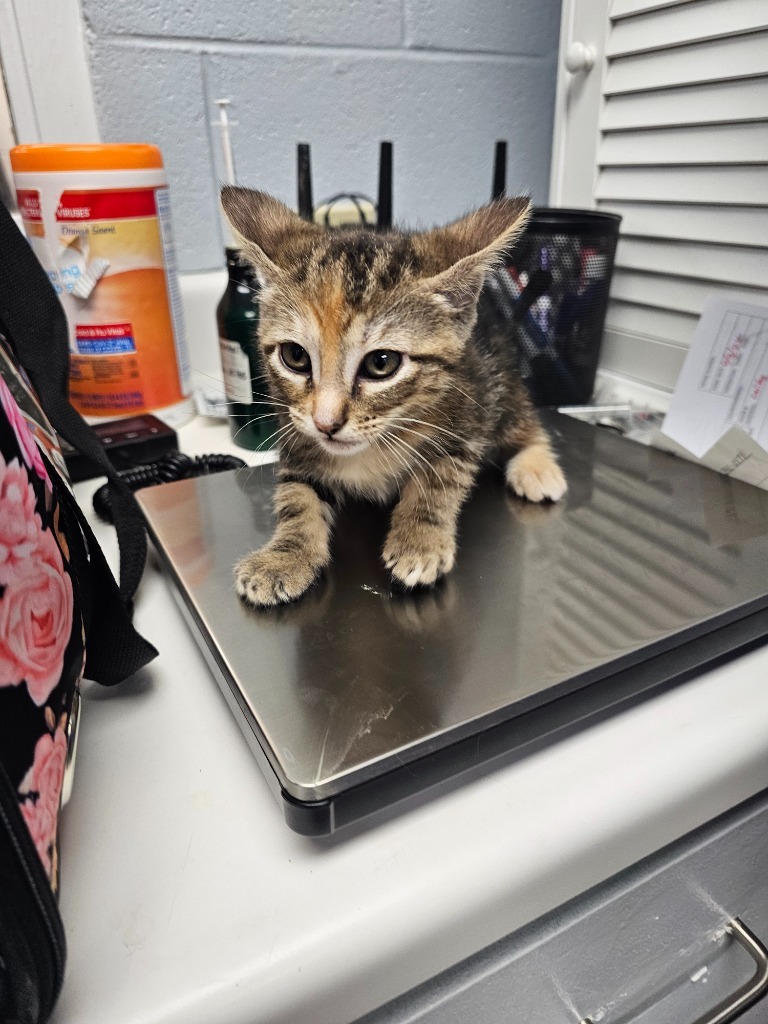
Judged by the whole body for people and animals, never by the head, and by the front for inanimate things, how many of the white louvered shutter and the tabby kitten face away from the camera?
0

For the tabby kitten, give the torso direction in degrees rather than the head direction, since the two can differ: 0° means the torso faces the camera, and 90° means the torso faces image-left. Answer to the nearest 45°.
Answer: approximately 45°

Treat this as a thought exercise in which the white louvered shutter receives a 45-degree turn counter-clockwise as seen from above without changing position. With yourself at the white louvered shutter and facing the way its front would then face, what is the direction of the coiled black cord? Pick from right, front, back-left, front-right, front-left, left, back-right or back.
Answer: front-right

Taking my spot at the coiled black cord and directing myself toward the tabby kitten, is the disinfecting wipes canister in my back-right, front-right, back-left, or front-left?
back-left

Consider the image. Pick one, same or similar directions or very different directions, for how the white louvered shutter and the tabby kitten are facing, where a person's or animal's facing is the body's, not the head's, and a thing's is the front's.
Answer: same or similar directions

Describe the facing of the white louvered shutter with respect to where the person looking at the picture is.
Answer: facing the viewer and to the left of the viewer
